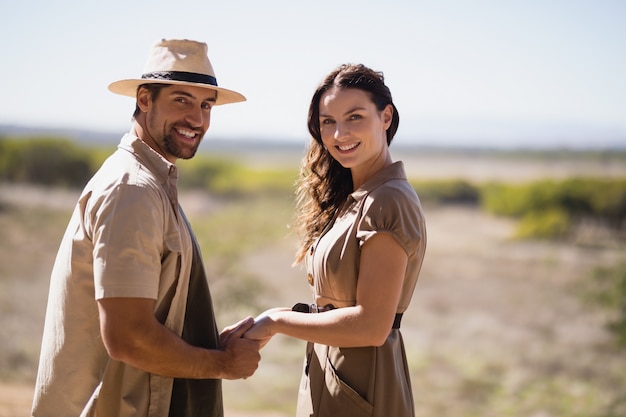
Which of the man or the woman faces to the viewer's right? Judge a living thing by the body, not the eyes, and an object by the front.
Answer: the man

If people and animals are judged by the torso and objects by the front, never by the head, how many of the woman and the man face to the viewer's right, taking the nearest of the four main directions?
1

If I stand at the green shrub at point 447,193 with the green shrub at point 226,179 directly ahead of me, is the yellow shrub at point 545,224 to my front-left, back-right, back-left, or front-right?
back-left

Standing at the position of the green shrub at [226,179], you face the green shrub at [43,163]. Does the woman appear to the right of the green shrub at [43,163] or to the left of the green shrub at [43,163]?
left

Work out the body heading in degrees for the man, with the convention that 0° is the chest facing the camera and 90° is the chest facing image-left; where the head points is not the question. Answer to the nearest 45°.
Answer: approximately 270°

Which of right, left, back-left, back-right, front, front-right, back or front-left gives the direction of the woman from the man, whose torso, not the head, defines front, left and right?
front

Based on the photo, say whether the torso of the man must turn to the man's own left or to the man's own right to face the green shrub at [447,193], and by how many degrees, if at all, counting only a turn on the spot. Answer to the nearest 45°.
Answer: approximately 45° to the man's own left

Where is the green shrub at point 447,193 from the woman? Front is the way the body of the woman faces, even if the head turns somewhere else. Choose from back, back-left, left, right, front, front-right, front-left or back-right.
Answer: back-right

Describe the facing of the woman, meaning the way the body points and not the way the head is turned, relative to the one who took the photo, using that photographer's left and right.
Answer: facing the viewer and to the left of the viewer

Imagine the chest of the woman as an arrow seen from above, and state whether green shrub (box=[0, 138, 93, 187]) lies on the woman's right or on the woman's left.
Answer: on the woman's right

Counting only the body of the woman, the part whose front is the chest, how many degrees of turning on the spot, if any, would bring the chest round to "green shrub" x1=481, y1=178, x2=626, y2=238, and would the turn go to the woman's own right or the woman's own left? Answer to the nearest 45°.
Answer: approximately 135° to the woman's own right

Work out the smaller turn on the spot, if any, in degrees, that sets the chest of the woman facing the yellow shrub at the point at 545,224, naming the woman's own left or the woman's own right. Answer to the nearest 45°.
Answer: approximately 135° to the woman's own right

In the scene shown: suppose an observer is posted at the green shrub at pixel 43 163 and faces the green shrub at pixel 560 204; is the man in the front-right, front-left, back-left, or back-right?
front-right
